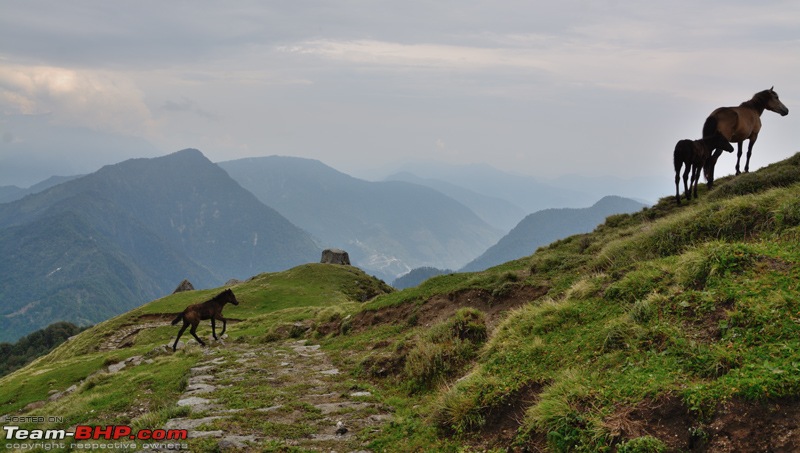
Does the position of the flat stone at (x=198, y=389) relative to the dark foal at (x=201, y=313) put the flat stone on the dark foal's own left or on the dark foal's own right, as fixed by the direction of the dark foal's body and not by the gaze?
on the dark foal's own right

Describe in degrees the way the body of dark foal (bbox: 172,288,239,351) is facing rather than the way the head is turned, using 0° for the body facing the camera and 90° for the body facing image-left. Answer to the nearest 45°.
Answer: approximately 270°

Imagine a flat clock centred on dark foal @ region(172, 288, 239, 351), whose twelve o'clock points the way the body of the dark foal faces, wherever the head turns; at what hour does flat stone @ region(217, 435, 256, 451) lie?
The flat stone is roughly at 3 o'clock from the dark foal.

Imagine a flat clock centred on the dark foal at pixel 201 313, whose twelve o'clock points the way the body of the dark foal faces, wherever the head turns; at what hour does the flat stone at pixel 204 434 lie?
The flat stone is roughly at 3 o'clock from the dark foal.

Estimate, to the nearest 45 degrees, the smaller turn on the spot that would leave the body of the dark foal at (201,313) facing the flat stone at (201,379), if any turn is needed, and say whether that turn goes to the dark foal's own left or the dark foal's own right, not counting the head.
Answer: approximately 90° to the dark foal's own right

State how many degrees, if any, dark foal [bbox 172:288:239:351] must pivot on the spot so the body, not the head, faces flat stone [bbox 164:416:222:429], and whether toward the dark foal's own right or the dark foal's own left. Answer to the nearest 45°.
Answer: approximately 90° to the dark foal's own right

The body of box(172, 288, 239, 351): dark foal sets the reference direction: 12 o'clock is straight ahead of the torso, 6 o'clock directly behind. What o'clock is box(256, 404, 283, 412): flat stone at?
The flat stone is roughly at 3 o'clock from the dark foal.

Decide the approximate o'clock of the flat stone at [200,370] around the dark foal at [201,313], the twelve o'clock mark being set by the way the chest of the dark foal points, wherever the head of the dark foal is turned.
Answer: The flat stone is roughly at 3 o'clock from the dark foal.

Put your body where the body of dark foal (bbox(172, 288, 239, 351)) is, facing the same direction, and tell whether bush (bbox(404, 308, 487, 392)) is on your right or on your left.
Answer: on your right

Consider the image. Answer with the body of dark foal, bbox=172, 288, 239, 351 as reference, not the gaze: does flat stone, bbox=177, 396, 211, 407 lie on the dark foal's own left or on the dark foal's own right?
on the dark foal's own right
